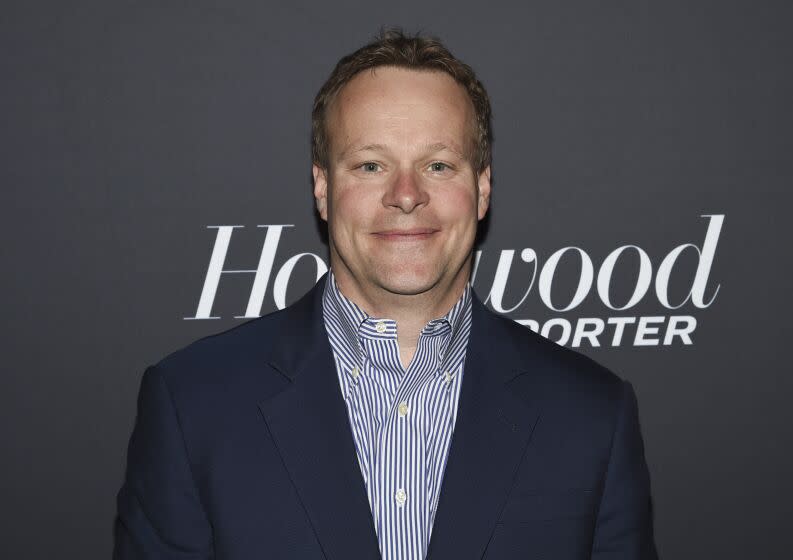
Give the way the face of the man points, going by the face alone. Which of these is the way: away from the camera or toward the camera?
toward the camera

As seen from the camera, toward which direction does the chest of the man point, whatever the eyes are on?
toward the camera
